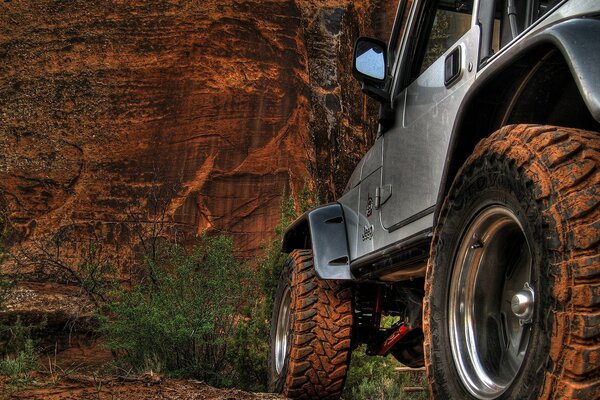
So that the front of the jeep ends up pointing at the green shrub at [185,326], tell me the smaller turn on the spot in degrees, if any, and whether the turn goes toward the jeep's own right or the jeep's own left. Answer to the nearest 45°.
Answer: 0° — it already faces it

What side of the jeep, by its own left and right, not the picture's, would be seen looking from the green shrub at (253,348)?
front

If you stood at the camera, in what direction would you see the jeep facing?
facing away from the viewer and to the left of the viewer

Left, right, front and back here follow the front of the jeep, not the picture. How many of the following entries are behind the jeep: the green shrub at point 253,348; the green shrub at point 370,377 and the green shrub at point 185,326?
0

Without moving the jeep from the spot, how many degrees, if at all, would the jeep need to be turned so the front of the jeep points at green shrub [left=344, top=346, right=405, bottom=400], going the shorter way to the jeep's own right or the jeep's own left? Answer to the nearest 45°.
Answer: approximately 45° to the jeep's own right
